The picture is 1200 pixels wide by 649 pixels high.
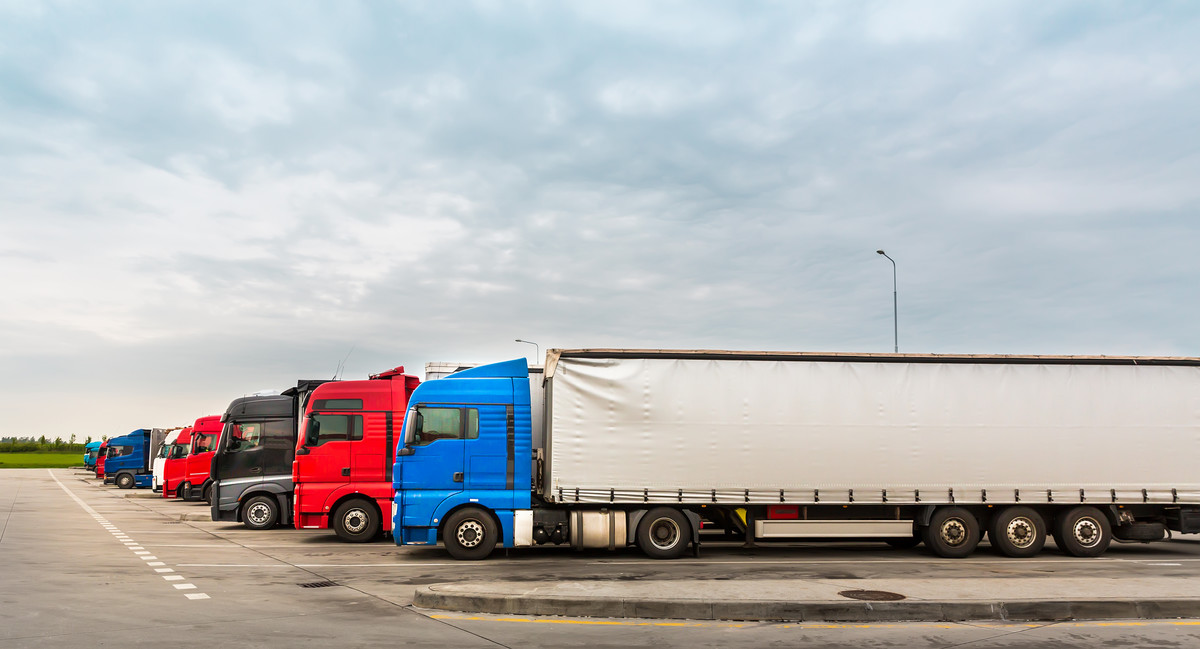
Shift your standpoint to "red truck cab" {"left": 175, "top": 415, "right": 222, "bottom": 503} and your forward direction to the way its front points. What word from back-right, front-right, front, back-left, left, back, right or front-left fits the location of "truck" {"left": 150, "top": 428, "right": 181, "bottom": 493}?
right

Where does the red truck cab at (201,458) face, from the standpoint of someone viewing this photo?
facing to the left of the viewer

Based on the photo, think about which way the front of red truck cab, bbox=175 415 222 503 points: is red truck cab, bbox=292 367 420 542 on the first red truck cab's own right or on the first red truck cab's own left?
on the first red truck cab's own left

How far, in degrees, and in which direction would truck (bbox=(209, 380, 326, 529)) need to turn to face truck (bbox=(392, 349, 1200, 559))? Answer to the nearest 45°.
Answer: approximately 135° to its left

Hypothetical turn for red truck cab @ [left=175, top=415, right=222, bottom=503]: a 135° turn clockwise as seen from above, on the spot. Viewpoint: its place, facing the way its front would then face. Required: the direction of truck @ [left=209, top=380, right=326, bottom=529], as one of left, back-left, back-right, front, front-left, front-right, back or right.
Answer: back-right

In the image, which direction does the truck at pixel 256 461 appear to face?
to the viewer's left

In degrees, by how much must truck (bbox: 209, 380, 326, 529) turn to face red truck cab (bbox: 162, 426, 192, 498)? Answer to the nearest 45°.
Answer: approximately 90° to its right

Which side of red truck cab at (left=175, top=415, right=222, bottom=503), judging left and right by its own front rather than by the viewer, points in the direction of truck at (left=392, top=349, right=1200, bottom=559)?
left

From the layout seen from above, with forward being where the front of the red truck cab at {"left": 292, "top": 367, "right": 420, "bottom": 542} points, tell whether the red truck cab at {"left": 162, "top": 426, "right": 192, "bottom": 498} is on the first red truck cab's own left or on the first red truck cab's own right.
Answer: on the first red truck cab's own right

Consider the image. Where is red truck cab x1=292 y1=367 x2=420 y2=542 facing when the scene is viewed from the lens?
facing to the left of the viewer

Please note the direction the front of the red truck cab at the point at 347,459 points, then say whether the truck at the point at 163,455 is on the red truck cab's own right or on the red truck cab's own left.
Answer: on the red truck cab's own right

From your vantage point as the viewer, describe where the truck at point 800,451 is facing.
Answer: facing to the left of the viewer
